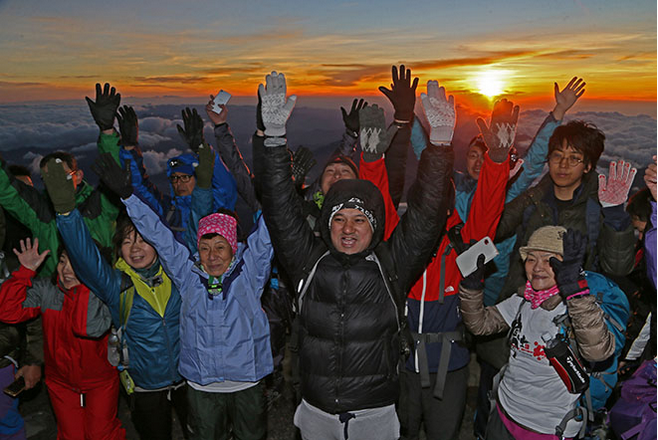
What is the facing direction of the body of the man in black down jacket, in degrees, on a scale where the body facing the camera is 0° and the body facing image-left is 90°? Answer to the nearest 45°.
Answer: approximately 0°
